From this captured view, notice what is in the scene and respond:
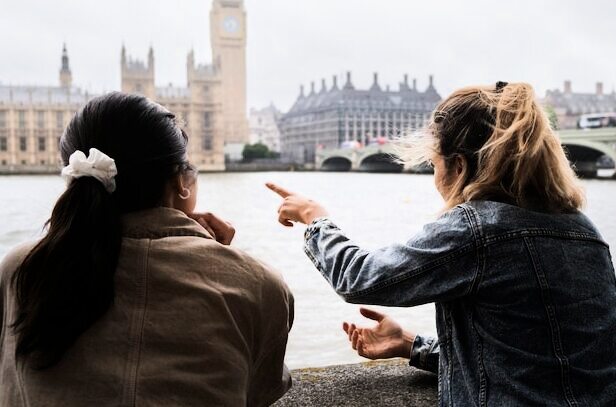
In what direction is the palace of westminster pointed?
toward the camera

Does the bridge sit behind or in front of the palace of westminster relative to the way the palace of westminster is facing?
in front

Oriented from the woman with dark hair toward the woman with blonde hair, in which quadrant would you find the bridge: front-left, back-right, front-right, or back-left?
front-left

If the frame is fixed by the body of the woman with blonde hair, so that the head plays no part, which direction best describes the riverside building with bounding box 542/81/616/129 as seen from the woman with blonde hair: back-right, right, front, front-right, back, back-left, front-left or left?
front-right

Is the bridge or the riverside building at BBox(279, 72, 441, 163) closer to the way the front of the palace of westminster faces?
the bridge

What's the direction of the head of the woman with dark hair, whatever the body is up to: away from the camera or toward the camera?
away from the camera

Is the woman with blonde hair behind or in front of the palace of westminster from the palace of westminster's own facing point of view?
in front

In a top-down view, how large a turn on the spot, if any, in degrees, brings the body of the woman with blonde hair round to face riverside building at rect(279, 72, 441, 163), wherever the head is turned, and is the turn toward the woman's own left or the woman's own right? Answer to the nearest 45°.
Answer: approximately 45° to the woman's own right

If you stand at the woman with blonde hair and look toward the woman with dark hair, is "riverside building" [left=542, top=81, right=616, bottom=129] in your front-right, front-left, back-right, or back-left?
back-right

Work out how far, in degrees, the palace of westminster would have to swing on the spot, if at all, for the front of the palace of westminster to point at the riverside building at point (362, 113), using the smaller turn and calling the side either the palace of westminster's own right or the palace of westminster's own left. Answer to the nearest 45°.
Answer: approximately 135° to the palace of westminster's own left

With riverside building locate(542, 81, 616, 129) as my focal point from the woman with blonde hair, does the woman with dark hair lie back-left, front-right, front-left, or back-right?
back-left

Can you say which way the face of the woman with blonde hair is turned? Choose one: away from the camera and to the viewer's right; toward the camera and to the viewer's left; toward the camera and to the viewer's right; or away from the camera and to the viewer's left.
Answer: away from the camera and to the viewer's left

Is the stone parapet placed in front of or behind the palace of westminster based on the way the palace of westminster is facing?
in front

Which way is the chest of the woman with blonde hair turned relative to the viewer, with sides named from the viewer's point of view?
facing away from the viewer and to the left of the viewer

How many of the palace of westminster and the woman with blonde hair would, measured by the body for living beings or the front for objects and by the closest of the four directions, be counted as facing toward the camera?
1

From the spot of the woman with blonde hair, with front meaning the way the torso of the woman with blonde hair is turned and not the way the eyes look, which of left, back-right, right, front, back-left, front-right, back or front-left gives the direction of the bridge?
front-right

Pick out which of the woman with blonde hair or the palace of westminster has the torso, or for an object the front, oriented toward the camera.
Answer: the palace of westminster
